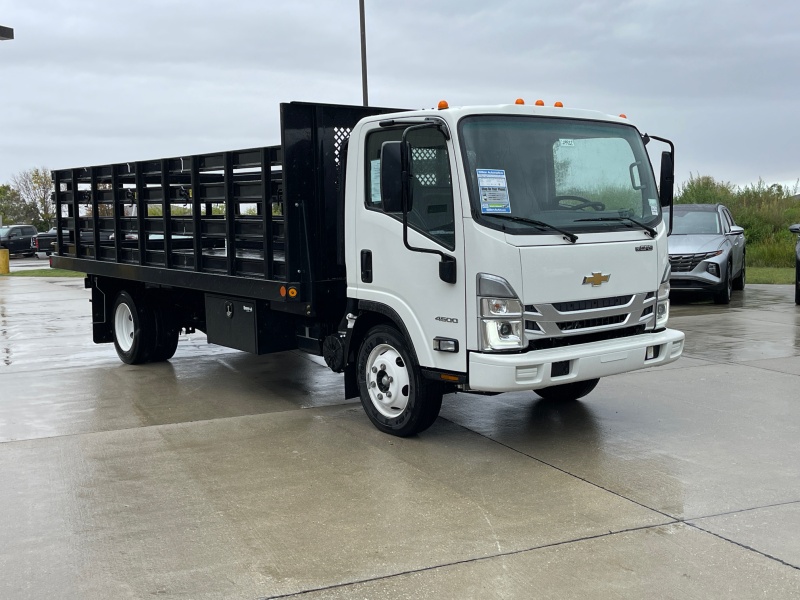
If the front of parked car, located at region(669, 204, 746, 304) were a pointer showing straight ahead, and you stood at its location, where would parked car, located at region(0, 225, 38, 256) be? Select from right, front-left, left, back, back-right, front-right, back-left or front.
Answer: back-right

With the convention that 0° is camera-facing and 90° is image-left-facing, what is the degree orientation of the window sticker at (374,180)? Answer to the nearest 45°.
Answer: approximately 45°

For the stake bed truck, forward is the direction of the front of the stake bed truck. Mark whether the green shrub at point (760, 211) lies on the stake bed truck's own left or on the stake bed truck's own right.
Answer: on the stake bed truck's own left

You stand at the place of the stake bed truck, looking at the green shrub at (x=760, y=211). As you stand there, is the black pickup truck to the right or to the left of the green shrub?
left

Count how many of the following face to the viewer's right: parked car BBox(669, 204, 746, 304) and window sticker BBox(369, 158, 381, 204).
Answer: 0

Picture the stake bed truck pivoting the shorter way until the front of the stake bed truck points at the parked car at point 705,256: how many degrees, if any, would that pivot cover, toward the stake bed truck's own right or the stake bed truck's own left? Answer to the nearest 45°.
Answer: approximately 90° to the stake bed truck's own left

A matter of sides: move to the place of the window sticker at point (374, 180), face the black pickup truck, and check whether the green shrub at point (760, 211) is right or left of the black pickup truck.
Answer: right

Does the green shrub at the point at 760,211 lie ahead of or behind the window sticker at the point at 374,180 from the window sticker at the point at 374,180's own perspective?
behind

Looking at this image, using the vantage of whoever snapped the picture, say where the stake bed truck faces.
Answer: facing the viewer and to the right of the viewer

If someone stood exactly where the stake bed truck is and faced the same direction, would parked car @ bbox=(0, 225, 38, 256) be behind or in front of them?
behind

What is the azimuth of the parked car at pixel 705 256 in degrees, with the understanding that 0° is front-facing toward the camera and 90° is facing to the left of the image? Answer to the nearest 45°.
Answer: approximately 0°

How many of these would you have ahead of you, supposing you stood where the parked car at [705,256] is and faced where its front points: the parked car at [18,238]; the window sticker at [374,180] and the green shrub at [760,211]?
1

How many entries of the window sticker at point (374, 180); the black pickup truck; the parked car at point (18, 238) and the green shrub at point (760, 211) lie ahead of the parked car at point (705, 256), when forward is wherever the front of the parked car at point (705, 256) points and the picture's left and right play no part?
1
